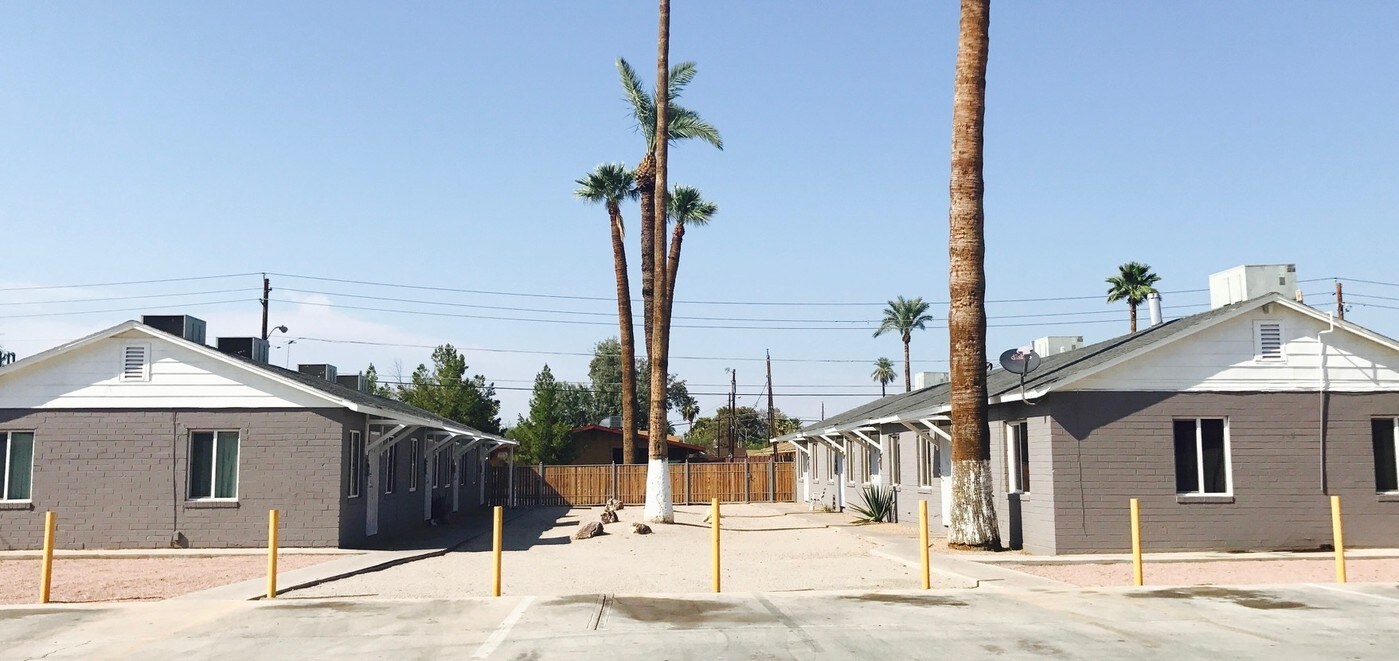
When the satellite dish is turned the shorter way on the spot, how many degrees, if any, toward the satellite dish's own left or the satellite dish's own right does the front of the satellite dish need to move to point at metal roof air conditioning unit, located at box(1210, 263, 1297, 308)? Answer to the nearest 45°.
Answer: approximately 135° to the satellite dish's own left

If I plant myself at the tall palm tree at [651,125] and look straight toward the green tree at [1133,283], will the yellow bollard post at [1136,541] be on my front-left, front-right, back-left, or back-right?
back-right

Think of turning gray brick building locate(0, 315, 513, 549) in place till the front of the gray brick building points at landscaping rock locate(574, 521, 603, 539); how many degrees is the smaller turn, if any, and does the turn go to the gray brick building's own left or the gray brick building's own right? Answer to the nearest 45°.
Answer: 0° — it already faces it

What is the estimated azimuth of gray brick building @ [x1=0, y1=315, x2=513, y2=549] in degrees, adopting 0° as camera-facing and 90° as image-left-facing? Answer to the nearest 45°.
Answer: approximately 270°

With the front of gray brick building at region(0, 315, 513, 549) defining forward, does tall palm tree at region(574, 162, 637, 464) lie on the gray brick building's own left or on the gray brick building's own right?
on the gray brick building's own left

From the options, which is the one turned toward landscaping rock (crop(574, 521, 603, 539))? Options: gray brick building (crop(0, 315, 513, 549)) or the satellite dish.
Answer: the gray brick building

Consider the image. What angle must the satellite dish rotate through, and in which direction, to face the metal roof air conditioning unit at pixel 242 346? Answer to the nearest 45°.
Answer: approximately 90° to its right

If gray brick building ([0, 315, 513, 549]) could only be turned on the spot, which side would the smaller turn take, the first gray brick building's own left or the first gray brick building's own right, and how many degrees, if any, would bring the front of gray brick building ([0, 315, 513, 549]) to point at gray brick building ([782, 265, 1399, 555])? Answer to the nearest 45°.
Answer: approximately 45° to the first gray brick building's own right

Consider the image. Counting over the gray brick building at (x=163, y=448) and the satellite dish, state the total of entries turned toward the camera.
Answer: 1

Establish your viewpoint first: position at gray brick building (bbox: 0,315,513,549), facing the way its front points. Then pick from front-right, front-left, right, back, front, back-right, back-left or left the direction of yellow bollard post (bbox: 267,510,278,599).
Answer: right

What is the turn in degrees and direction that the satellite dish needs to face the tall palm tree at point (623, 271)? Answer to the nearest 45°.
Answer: approximately 135° to its right

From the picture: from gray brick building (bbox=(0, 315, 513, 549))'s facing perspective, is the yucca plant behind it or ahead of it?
ahead
